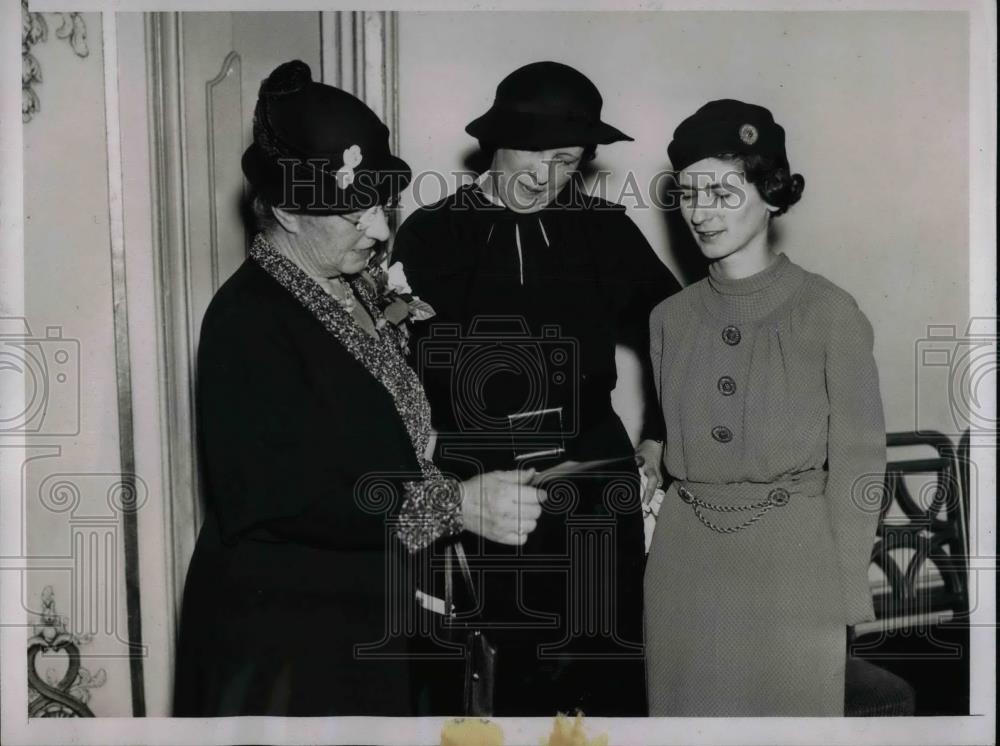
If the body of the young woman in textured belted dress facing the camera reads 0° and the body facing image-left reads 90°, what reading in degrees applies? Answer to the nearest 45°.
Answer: approximately 45°

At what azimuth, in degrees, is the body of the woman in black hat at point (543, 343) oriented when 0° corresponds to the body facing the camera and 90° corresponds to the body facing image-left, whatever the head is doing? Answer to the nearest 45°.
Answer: approximately 0°

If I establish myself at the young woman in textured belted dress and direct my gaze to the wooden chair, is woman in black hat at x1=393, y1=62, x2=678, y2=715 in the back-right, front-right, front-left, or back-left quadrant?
back-left

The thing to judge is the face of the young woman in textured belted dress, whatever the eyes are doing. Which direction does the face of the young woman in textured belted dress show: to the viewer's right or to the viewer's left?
to the viewer's left
